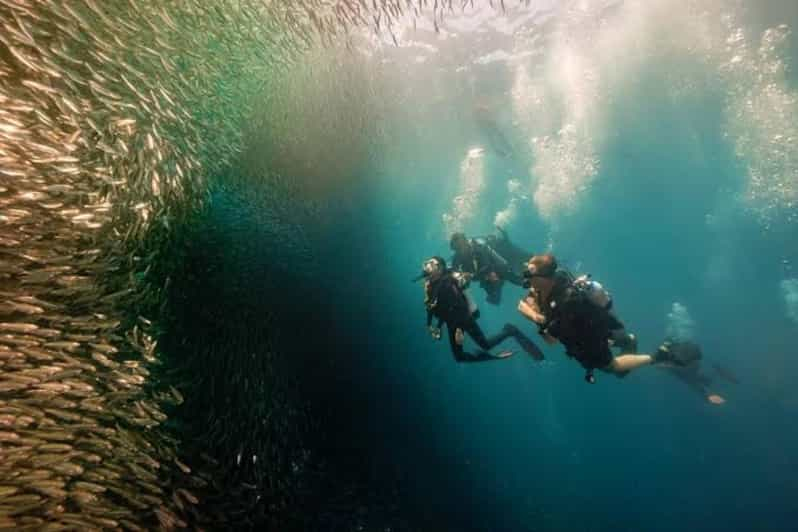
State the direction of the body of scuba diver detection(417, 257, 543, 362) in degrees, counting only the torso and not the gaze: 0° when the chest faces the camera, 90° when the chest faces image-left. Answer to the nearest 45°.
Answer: approximately 90°

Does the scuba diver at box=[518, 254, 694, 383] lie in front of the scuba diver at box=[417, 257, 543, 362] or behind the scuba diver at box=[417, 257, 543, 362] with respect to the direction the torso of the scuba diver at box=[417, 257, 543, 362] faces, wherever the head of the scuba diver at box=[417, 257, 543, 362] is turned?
behind
